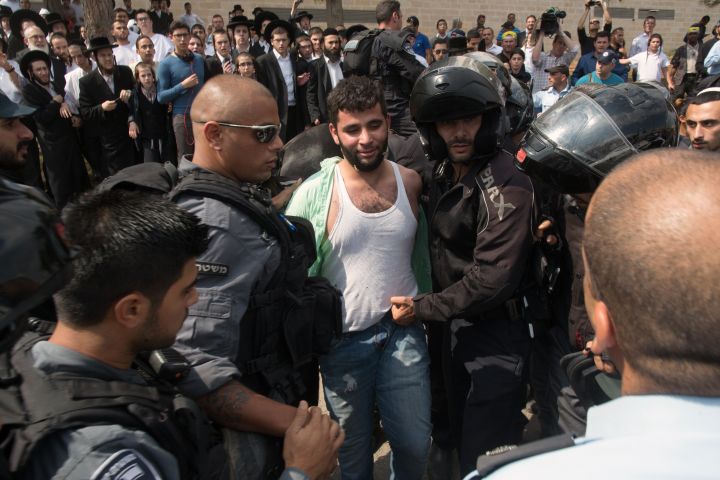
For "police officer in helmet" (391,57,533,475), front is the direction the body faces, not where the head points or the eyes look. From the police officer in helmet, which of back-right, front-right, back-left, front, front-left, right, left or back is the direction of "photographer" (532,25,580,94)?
back-right

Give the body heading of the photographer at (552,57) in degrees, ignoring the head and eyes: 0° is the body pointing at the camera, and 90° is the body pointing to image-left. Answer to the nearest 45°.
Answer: approximately 0°

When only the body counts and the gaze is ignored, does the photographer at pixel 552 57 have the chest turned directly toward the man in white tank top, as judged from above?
yes

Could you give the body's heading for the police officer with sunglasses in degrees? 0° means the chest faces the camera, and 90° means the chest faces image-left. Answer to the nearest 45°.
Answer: approximately 270°

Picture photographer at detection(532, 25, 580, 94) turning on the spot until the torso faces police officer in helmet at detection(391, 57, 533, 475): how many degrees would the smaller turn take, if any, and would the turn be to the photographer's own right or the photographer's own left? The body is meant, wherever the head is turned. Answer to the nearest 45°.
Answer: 0° — they already face them

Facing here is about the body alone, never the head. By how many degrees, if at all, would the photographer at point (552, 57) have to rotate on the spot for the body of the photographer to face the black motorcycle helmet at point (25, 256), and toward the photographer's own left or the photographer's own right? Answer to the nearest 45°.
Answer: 0° — they already face it

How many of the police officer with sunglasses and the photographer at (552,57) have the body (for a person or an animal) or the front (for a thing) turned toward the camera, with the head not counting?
1

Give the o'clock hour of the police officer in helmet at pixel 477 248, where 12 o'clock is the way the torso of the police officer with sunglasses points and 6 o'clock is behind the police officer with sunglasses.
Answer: The police officer in helmet is roughly at 11 o'clock from the police officer with sunglasses.

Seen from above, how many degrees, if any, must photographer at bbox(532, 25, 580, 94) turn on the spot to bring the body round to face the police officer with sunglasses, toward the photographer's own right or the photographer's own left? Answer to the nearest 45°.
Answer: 0° — they already face them

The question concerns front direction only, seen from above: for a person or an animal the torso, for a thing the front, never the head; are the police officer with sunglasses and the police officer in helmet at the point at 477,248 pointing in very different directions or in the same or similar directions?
very different directions
